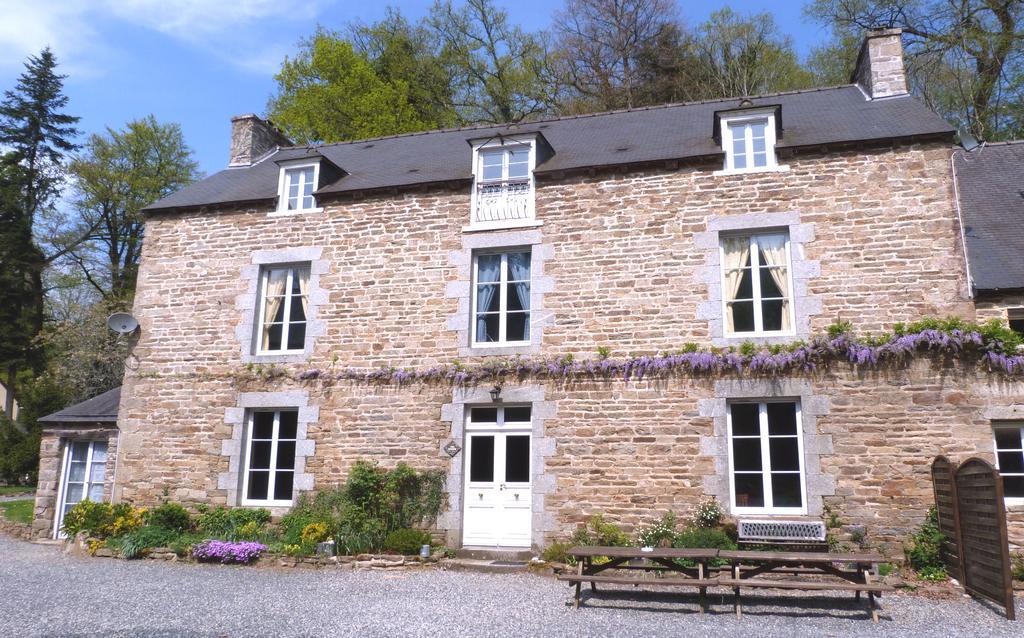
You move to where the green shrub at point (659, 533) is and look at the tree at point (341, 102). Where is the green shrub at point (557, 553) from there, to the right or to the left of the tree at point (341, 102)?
left

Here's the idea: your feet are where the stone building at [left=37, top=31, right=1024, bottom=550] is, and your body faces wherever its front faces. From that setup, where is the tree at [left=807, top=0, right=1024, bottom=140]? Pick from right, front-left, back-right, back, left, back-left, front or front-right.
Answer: back-left

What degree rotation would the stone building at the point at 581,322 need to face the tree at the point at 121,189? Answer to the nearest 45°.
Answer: approximately 135° to its right

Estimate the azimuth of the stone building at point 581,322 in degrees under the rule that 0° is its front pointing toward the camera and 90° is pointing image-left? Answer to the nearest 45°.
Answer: approximately 0°

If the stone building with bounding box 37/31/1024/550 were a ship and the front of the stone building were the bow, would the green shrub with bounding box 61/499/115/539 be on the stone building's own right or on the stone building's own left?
on the stone building's own right

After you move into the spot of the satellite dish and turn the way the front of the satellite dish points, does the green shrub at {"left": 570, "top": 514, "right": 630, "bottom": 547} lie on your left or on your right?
on your left
